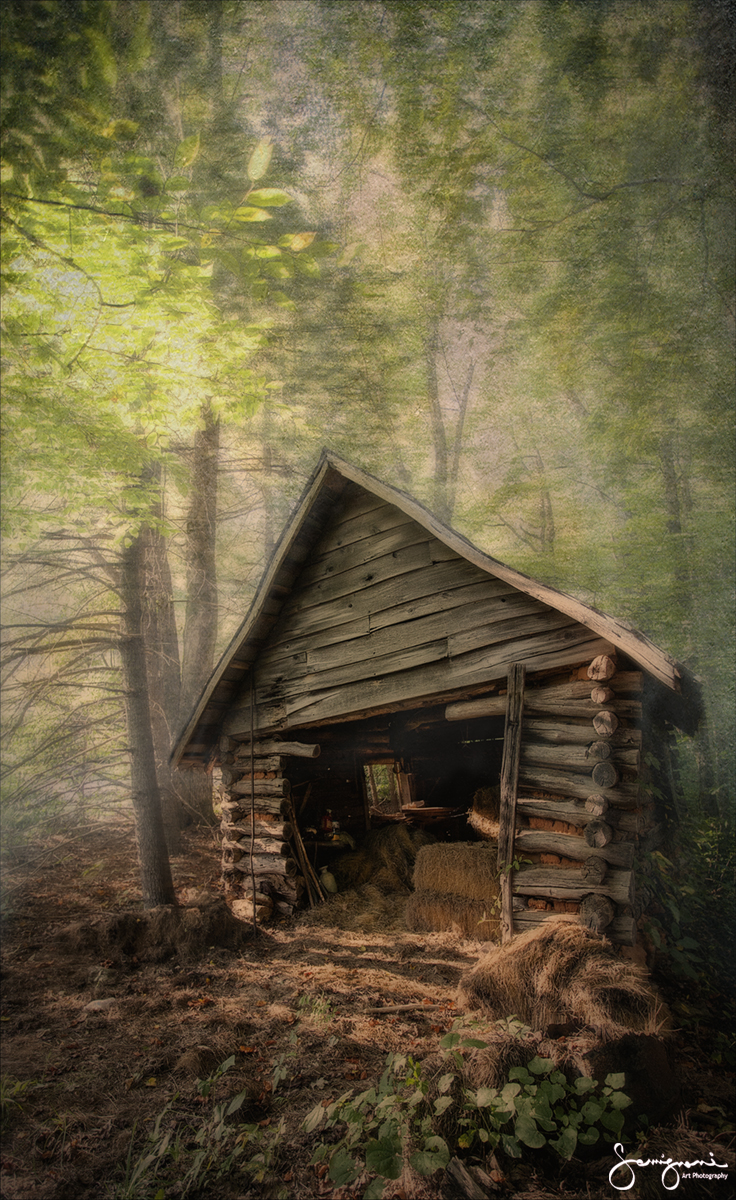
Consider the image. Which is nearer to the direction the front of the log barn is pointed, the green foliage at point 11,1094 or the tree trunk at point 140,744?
the green foliage

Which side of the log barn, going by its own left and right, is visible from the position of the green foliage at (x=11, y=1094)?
front

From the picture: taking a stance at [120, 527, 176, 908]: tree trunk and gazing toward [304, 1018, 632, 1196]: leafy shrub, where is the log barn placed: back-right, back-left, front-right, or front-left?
front-left

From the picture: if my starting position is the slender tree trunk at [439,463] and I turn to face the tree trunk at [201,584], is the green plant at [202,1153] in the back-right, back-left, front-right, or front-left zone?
front-left

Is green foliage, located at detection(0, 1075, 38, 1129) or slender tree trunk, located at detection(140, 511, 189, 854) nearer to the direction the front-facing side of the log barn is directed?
the green foliage

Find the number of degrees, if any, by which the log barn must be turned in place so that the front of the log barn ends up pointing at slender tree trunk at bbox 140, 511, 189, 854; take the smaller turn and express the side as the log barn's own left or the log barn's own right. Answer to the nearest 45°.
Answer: approximately 90° to the log barn's own right

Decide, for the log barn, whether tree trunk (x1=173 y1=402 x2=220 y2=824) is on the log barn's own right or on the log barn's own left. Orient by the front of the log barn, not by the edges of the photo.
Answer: on the log barn's own right

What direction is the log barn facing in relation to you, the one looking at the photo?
facing the viewer and to the left of the viewer

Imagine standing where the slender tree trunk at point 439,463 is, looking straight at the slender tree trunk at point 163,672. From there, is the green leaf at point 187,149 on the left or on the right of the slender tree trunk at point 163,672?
left
